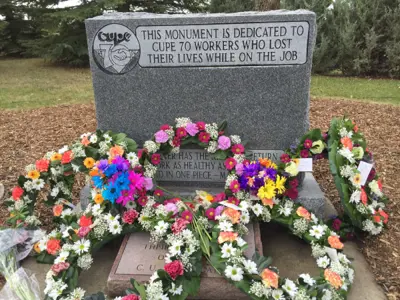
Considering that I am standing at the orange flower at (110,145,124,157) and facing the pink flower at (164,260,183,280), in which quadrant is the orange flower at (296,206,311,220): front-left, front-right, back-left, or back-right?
front-left

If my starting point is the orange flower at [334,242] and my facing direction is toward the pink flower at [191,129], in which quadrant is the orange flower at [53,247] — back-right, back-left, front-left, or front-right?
front-left

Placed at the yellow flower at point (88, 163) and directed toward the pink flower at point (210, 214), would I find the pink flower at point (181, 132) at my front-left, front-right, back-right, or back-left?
front-left

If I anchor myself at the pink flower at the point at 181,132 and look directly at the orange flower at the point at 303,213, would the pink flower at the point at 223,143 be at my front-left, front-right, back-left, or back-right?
front-left
